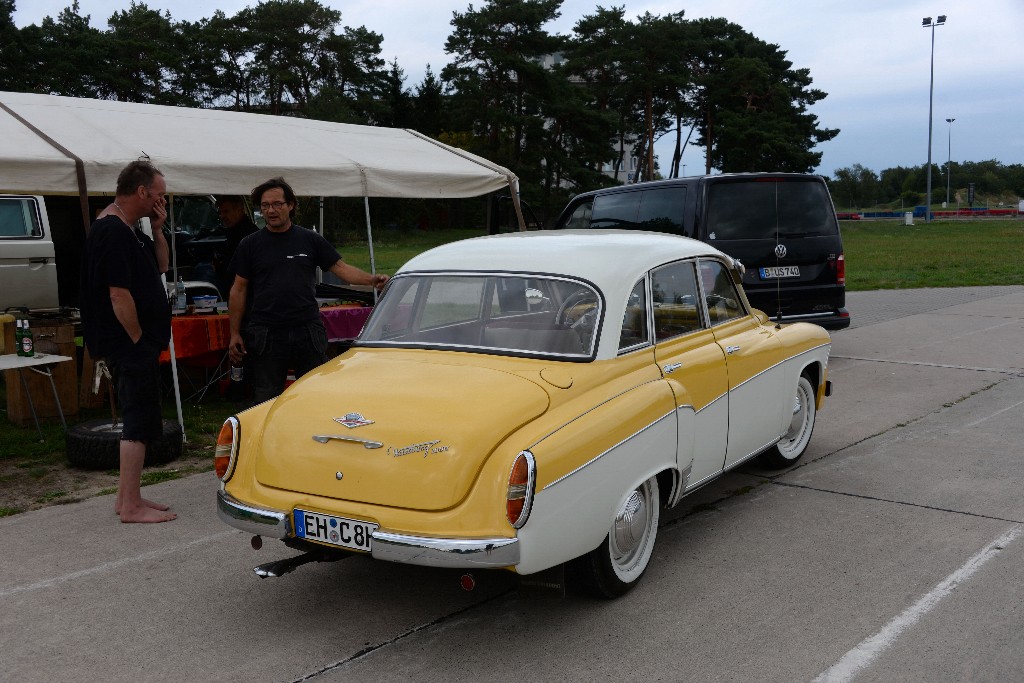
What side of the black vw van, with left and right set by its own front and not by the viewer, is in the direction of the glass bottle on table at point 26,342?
left

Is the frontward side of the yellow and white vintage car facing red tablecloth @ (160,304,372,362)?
no

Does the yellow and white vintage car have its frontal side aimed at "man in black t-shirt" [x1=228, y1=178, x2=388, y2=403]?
no

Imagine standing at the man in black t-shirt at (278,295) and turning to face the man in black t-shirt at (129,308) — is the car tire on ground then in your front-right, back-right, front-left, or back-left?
front-right

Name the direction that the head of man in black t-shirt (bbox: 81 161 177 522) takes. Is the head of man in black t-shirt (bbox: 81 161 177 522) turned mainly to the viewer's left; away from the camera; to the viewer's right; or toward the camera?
to the viewer's right

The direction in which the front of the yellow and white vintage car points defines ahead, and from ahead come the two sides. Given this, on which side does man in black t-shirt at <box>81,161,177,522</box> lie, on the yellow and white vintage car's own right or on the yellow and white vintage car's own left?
on the yellow and white vintage car's own left

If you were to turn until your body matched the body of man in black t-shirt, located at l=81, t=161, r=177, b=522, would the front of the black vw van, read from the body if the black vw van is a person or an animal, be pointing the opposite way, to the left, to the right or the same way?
to the left

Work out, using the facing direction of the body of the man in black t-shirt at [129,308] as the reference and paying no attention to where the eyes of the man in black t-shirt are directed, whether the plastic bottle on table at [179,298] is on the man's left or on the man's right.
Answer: on the man's left

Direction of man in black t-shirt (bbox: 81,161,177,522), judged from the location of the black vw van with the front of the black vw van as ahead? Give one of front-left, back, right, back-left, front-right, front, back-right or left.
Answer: left

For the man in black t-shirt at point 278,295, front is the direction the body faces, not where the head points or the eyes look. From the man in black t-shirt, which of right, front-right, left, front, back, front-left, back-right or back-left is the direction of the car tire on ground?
back-right

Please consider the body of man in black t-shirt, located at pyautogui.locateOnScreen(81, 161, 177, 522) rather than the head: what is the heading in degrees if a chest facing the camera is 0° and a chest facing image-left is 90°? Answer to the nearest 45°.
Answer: approximately 270°

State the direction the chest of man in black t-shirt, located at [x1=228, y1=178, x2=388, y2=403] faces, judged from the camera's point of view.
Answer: toward the camera

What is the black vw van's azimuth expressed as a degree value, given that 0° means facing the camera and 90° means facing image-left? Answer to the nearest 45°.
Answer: approximately 135°

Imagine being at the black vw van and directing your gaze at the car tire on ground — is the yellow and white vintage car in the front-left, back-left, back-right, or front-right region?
front-left

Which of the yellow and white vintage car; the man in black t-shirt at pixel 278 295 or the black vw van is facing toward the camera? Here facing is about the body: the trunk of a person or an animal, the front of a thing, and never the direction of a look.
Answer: the man in black t-shirt

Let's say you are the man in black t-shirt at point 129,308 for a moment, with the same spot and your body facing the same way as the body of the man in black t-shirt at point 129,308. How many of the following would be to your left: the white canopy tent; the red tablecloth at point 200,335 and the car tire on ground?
3

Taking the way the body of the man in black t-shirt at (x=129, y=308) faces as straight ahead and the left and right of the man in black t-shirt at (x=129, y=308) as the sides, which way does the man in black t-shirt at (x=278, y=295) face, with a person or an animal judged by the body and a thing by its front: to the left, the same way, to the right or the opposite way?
to the right

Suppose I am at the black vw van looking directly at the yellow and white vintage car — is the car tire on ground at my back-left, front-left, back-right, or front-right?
front-right

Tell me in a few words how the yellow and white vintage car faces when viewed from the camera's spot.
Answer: facing away from the viewer and to the right of the viewer
